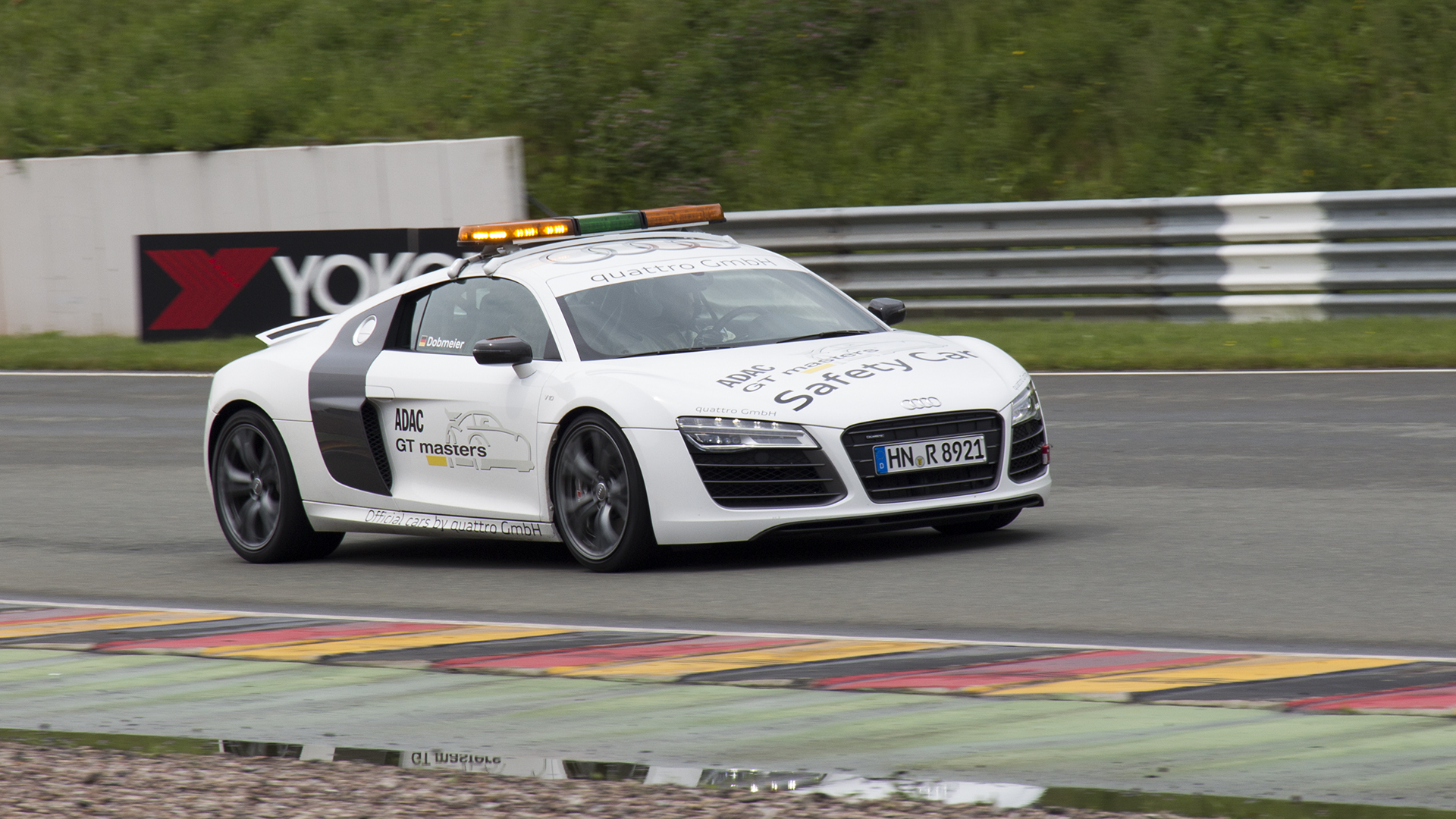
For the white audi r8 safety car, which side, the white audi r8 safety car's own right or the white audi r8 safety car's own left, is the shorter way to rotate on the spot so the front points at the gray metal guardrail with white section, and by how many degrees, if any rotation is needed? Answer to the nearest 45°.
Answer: approximately 90° to the white audi r8 safety car's own left

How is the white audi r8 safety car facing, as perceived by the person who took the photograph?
facing the viewer and to the right of the viewer

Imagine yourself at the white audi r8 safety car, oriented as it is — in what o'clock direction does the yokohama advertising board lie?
The yokohama advertising board is roughly at 7 o'clock from the white audi r8 safety car.
